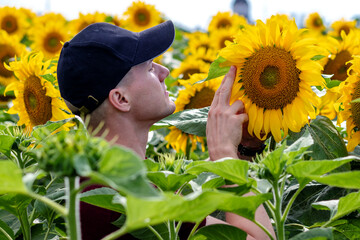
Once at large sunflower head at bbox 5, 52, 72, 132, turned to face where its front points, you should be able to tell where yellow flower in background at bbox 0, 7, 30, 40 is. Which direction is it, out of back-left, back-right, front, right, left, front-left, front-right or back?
back-right

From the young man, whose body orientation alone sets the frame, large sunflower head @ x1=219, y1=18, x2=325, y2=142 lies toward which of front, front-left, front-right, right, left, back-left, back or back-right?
front

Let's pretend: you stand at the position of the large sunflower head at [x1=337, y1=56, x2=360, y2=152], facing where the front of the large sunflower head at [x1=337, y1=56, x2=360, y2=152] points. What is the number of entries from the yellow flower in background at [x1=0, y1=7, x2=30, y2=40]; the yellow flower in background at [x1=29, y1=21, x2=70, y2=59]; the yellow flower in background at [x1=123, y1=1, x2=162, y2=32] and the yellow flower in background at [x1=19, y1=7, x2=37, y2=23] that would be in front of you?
0

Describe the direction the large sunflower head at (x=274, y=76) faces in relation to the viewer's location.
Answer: facing the viewer

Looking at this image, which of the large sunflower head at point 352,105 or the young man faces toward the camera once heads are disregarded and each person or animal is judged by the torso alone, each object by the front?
the large sunflower head

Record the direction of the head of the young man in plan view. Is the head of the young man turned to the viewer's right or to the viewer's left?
to the viewer's right

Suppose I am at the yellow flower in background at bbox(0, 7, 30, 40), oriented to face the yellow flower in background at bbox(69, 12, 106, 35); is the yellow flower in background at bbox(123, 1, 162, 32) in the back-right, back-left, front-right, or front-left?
front-left

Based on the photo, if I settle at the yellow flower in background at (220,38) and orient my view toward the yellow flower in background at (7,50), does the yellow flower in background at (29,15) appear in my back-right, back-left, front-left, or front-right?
front-right

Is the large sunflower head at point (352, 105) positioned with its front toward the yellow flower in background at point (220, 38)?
no

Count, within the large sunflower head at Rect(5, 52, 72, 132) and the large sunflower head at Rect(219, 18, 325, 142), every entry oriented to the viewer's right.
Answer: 0

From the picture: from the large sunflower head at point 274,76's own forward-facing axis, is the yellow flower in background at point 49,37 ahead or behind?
behind

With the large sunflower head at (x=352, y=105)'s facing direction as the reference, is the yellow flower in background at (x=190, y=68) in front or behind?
behind

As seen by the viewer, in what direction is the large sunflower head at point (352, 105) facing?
toward the camera

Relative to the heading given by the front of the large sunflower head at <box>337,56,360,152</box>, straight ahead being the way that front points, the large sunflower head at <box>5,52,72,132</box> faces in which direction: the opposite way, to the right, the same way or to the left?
the same way

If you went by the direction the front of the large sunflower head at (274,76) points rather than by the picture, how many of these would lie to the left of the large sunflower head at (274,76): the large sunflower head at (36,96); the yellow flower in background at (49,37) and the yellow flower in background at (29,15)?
0

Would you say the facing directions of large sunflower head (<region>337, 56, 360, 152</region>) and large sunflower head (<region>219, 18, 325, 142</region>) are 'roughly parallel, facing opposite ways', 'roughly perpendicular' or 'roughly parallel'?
roughly parallel

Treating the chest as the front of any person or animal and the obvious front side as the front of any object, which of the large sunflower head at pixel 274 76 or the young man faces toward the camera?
the large sunflower head

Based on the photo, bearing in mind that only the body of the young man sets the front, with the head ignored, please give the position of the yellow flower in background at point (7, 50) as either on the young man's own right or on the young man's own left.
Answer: on the young man's own left

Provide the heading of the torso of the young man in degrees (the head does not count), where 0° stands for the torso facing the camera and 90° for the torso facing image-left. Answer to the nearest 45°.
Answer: approximately 270°
